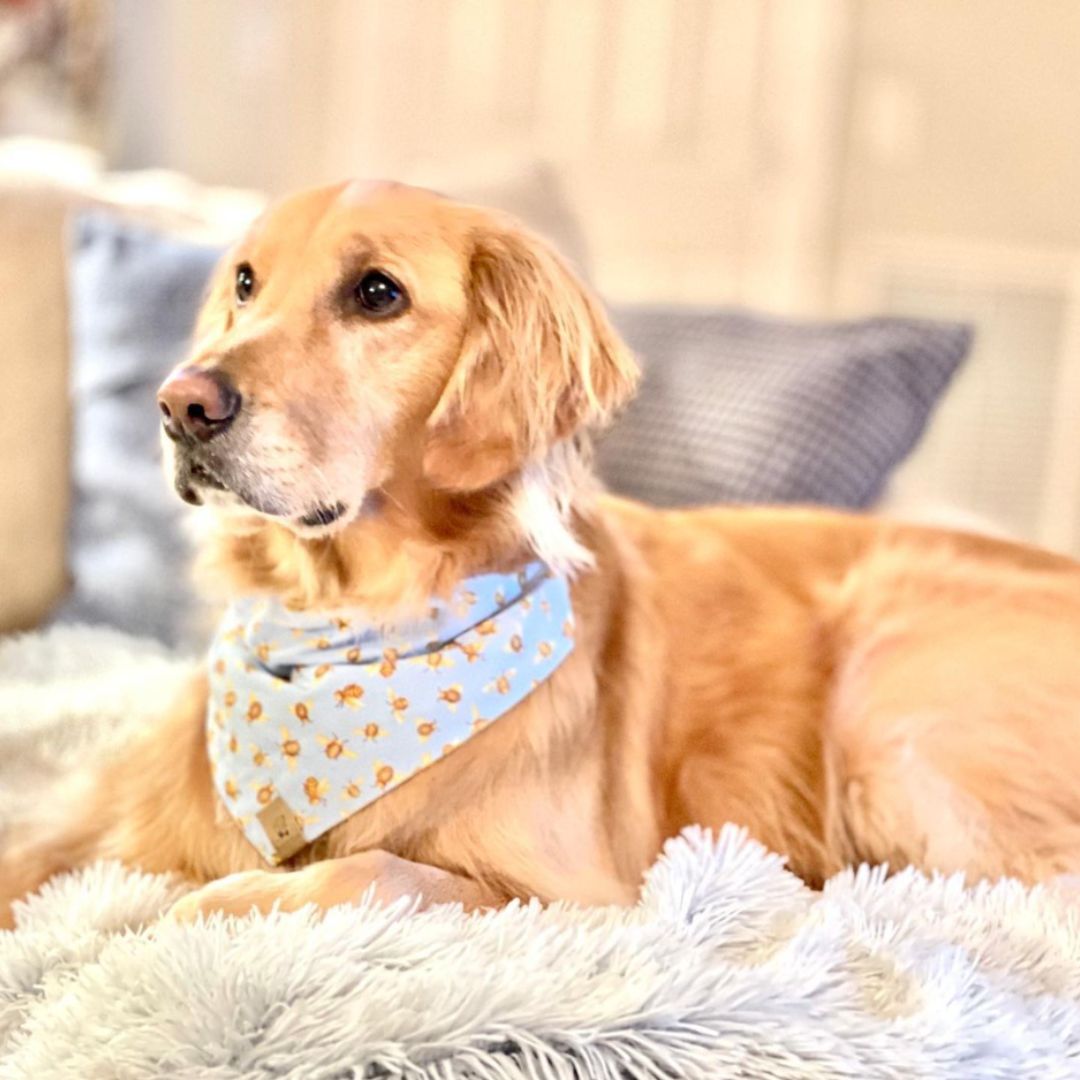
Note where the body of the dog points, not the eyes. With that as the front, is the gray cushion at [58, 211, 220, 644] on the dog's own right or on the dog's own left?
on the dog's own right

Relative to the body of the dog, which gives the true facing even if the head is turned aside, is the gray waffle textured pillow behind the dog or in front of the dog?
behind

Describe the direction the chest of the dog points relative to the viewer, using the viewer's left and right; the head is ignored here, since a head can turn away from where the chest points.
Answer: facing the viewer and to the left of the viewer

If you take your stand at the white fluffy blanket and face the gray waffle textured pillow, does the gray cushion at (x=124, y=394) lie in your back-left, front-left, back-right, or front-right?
front-left
